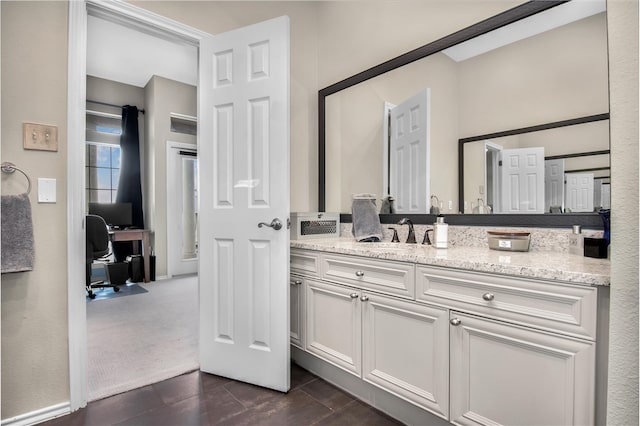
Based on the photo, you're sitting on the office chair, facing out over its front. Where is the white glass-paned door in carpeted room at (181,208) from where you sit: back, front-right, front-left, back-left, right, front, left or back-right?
front-right

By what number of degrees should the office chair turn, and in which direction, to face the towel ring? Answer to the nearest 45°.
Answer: approximately 180°

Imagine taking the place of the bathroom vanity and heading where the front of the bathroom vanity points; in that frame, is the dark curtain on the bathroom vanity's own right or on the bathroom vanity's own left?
on the bathroom vanity's own right

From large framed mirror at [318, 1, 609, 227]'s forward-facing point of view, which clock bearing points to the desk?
The desk is roughly at 2 o'clock from the large framed mirror.

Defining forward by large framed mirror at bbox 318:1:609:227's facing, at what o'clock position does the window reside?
The window is roughly at 2 o'clock from the large framed mirror.

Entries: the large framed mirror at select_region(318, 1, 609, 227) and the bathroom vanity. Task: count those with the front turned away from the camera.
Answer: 0

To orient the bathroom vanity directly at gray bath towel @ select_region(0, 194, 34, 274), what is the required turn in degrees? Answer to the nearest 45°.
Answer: approximately 45° to its right

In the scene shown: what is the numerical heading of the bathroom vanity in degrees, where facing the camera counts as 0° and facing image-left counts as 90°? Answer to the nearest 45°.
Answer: approximately 45°

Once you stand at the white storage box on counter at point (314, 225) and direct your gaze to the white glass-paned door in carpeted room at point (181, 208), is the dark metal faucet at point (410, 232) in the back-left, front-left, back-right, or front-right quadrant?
back-right

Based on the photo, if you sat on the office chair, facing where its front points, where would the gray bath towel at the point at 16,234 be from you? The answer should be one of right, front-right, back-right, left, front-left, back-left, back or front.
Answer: back

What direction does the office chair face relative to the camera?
away from the camera

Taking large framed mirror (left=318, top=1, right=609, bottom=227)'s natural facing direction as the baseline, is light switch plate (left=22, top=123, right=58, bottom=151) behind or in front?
in front
